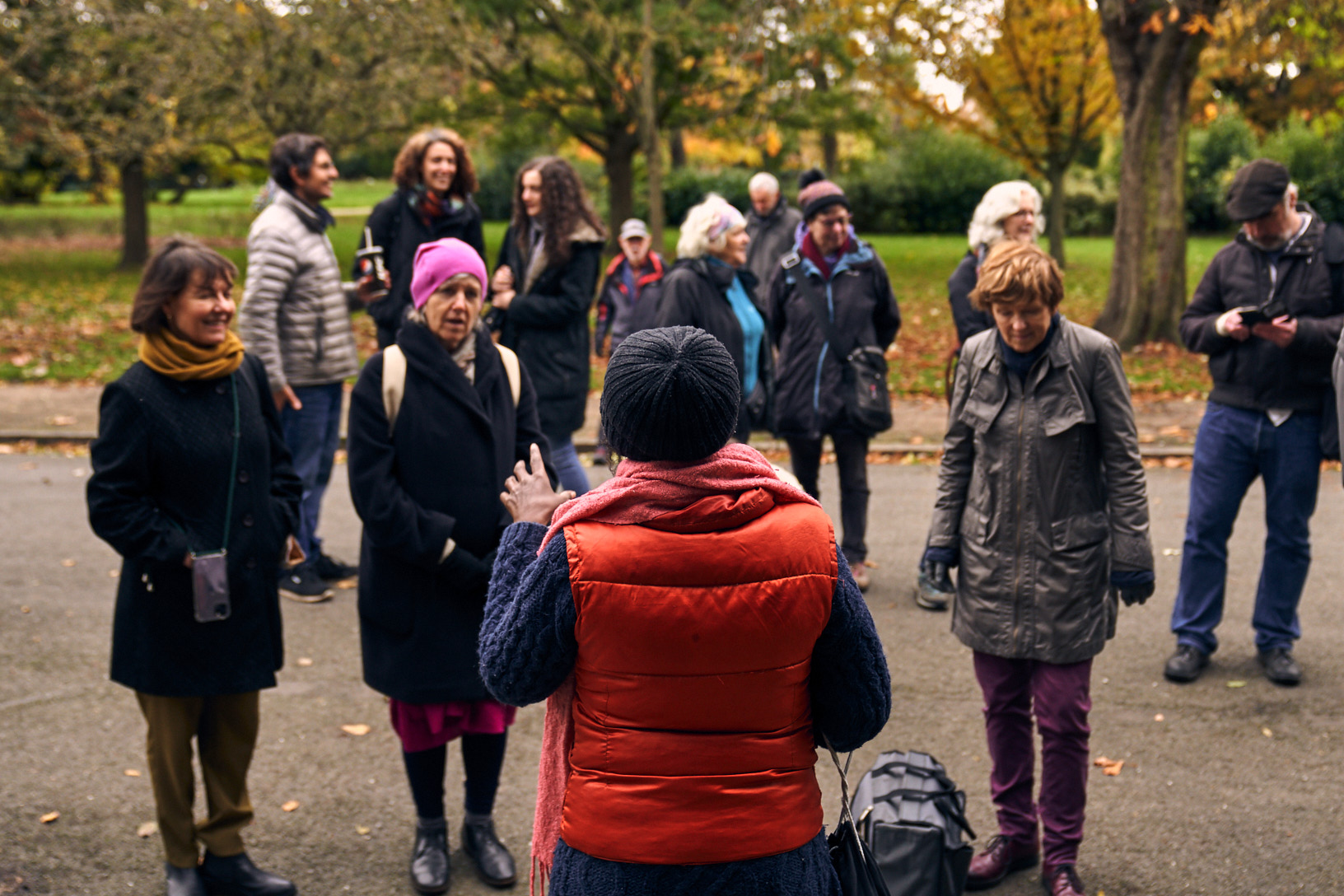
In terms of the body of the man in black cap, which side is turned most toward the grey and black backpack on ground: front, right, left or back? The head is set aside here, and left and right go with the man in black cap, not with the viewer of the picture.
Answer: front

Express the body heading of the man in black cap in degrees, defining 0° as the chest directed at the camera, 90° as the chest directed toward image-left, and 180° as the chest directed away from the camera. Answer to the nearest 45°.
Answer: approximately 0°

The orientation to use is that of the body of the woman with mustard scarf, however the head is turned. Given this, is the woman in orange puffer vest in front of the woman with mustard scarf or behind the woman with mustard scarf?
in front

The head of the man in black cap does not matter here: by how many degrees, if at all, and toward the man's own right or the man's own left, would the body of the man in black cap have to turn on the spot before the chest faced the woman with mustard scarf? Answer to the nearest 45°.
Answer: approximately 45° to the man's own right

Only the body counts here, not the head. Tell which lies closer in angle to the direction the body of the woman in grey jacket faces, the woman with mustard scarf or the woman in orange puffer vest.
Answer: the woman in orange puffer vest

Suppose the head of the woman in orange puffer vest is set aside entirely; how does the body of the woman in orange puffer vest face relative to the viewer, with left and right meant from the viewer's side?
facing away from the viewer

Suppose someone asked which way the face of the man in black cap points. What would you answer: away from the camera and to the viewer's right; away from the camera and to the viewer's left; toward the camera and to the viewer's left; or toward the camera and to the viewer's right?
toward the camera and to the viewer's left

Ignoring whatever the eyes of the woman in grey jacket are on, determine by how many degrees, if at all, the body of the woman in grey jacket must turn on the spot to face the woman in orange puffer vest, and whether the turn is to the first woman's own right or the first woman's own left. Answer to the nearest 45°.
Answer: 0° — they already face them

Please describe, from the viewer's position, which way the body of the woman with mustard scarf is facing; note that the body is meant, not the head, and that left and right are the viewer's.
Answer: facing the viewer and to the right of the viewer
